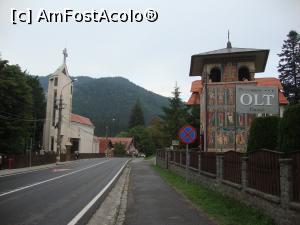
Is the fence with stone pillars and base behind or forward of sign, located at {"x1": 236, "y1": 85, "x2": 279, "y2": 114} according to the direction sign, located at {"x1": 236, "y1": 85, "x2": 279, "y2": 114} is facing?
forward

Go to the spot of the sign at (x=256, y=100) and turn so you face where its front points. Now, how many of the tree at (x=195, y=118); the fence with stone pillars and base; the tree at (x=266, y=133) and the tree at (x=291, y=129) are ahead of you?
3

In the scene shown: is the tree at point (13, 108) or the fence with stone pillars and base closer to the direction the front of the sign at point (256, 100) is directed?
the fence with stone pillars and base

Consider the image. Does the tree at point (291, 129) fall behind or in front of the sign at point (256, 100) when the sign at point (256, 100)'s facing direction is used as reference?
in front

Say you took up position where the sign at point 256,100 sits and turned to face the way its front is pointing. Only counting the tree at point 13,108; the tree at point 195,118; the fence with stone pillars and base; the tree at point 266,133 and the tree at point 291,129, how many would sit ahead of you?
3

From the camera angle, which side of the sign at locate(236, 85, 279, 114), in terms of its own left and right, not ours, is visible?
front

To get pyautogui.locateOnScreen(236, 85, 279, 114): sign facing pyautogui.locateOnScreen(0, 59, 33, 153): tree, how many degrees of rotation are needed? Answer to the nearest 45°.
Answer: approximately 135° to its right

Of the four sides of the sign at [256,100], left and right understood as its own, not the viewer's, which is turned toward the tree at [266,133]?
front
